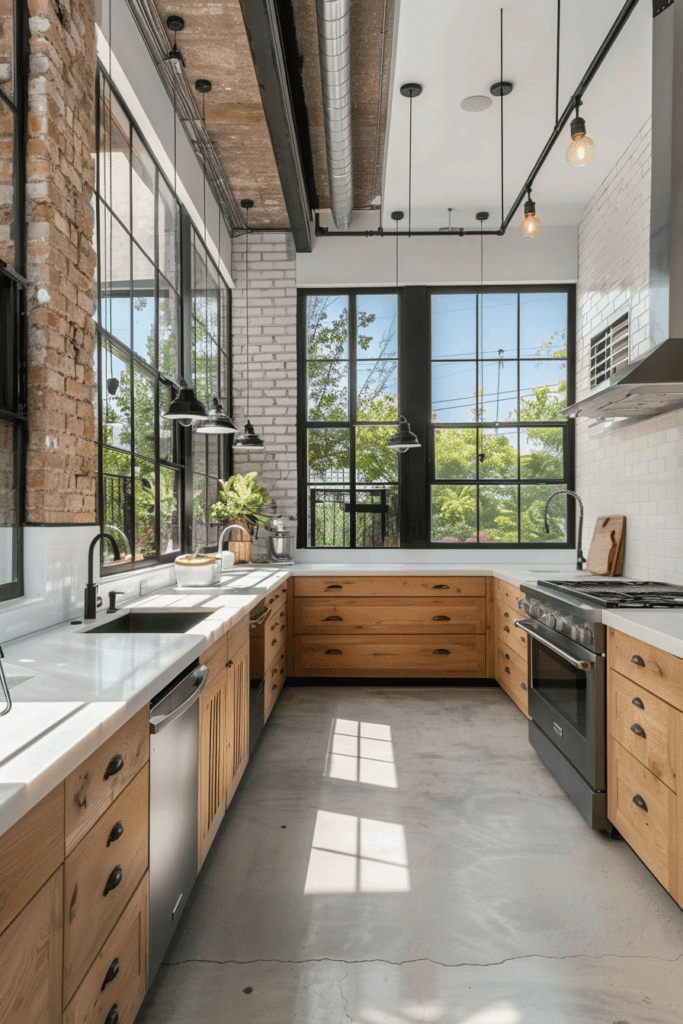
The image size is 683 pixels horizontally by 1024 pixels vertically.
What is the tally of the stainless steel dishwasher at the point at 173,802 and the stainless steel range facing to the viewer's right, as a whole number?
1

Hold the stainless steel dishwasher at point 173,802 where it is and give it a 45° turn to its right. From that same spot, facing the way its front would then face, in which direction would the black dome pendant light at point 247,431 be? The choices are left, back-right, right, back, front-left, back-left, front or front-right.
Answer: back-left

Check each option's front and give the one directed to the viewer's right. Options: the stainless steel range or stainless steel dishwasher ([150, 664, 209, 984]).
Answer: the stainless steel dishwasher

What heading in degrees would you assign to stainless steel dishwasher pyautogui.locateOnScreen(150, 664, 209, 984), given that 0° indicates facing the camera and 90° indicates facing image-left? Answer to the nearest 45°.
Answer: approximately 270°

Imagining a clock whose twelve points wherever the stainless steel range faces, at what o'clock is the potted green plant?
The potted green plant is roughly at 1 o'clock from the stainless steel range.

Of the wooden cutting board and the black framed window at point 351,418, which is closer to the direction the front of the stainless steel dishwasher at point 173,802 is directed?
the wooden cutting board

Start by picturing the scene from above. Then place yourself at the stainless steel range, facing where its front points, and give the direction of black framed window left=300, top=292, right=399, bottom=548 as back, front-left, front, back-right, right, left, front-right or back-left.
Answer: front-right

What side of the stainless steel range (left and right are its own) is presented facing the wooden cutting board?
right

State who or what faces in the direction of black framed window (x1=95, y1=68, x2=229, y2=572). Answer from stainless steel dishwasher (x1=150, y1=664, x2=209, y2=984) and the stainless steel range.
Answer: the stainless steel range

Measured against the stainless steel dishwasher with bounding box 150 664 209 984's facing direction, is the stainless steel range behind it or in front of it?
in front

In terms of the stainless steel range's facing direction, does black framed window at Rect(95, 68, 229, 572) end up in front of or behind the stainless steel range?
in front

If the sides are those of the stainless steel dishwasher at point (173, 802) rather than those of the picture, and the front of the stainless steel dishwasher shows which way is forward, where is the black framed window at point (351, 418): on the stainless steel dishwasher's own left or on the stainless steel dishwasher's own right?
on the stainless steel dishwasher's own left

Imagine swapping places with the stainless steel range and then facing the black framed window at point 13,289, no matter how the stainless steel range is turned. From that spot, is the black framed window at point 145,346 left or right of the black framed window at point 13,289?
right

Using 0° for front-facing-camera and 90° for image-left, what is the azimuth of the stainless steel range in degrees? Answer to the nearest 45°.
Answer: approximately 90°
